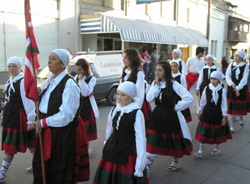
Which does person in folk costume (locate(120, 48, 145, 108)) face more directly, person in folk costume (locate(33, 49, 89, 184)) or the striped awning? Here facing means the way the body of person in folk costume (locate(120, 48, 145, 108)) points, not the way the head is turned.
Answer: the person in folk costume

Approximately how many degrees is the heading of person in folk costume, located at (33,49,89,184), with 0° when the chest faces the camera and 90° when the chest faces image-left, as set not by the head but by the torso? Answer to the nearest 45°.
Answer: approximately 45°

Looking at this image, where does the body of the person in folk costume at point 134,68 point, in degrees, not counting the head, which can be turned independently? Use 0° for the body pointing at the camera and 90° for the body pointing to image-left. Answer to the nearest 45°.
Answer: approximately 45°

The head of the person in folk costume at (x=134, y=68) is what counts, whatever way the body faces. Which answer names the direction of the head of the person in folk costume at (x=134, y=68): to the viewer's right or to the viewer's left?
to the viewer's left

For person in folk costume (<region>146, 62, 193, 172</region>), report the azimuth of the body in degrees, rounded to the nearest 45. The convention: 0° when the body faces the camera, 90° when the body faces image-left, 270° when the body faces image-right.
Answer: approximately 45°
